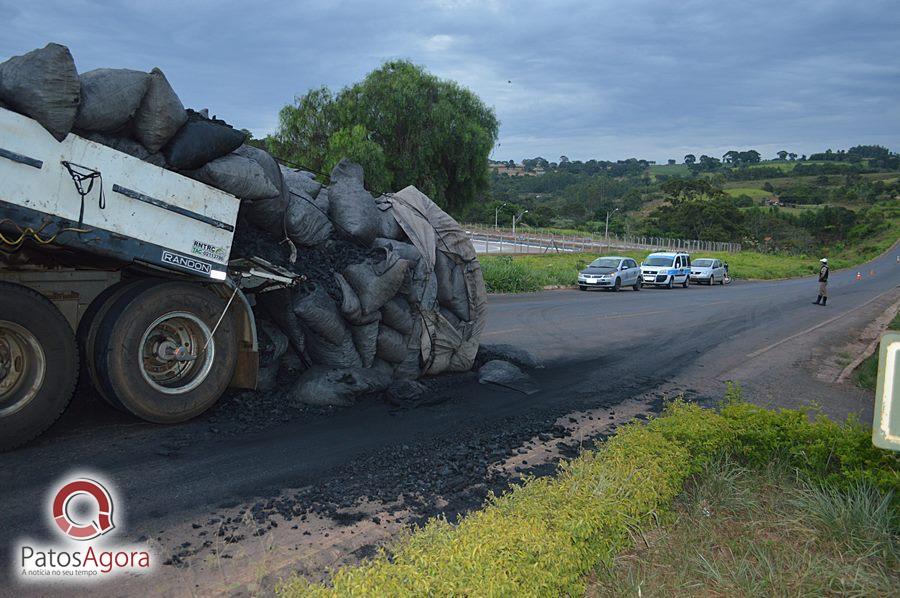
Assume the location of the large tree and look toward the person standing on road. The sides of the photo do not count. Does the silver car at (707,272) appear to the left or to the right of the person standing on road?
left

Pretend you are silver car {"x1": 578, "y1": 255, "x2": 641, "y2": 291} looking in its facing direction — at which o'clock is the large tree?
The large tree is roughly at 1 o'clock from the silver car.

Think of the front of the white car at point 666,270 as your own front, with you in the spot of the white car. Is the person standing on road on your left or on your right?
on your left

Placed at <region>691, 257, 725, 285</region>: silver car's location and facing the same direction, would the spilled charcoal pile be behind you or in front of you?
in front

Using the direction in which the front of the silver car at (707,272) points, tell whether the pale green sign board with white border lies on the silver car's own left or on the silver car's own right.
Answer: on the silver car's own left

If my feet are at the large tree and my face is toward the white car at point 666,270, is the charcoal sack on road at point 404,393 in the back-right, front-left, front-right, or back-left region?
front-right

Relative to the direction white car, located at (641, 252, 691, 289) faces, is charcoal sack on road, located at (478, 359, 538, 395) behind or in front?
in front

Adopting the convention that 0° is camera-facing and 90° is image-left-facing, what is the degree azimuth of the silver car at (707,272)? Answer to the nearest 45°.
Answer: approximately 45°

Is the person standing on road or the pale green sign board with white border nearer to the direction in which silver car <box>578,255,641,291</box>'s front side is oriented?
the pale green sign board with white border
